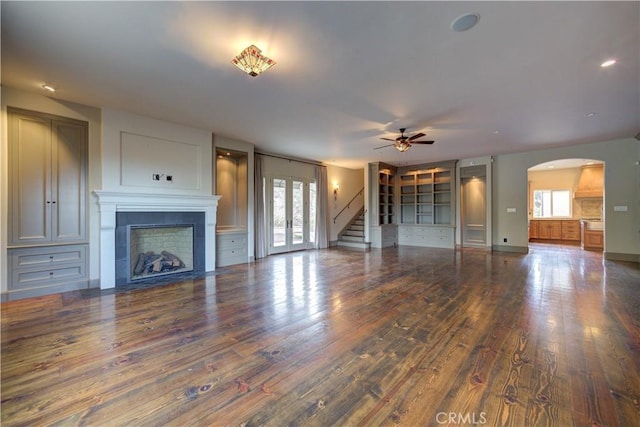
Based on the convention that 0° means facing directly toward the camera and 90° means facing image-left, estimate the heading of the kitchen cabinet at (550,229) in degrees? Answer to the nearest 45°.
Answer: approximately 0°

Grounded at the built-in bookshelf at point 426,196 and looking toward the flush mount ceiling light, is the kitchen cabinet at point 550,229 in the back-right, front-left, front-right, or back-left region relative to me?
back-left

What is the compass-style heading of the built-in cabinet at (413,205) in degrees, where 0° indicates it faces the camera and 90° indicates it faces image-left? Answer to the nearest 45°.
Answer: approximately 0°
